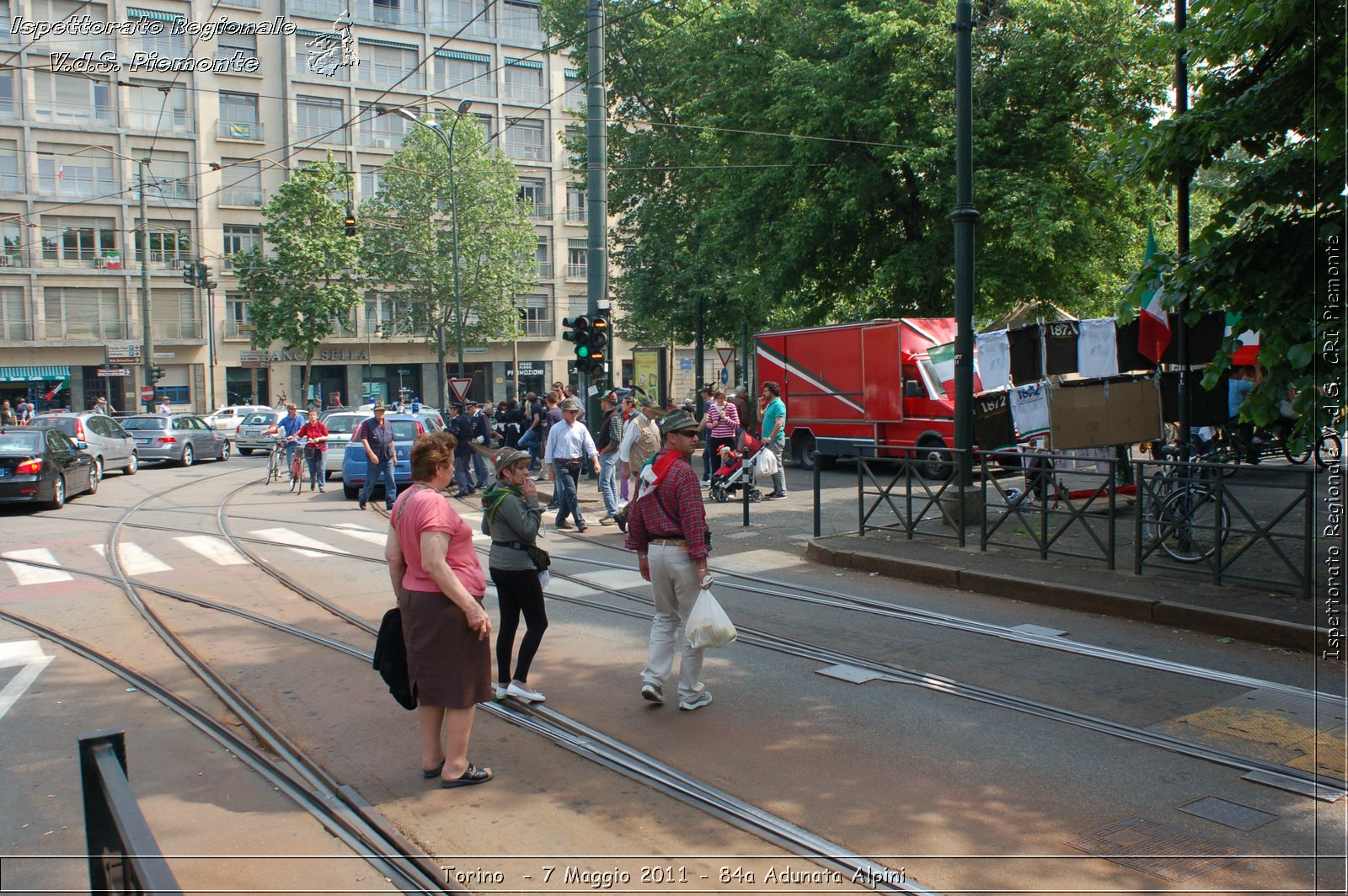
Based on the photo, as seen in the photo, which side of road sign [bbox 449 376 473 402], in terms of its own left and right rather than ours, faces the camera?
front

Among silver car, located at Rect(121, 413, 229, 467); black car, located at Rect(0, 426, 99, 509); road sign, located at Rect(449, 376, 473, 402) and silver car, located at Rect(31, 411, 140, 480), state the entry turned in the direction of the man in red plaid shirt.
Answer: the road sign

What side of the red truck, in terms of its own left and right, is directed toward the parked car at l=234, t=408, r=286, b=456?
back

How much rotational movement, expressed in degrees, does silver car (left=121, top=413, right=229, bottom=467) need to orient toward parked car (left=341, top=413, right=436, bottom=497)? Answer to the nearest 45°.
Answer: approximately 135° to its right

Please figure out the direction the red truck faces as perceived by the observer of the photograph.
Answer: facing the viewer and to the right of the viewer

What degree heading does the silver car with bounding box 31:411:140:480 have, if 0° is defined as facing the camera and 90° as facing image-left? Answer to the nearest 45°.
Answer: approximately 225°

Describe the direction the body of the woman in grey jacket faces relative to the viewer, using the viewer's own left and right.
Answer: facing to the right of the viewer

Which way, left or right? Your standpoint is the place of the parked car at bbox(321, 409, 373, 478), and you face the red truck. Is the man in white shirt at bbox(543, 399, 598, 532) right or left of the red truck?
right

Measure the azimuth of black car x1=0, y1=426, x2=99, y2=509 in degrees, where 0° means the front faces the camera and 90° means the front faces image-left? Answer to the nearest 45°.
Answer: approximately 225°

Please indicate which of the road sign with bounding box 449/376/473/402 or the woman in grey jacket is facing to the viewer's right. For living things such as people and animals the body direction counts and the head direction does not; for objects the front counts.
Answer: the woman in grey jacket

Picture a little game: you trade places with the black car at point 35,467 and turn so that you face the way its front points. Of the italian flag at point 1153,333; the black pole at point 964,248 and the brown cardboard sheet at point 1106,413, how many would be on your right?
3

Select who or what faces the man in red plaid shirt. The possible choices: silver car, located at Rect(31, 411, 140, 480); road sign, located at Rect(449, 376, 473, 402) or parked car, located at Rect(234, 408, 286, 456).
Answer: the road sign
